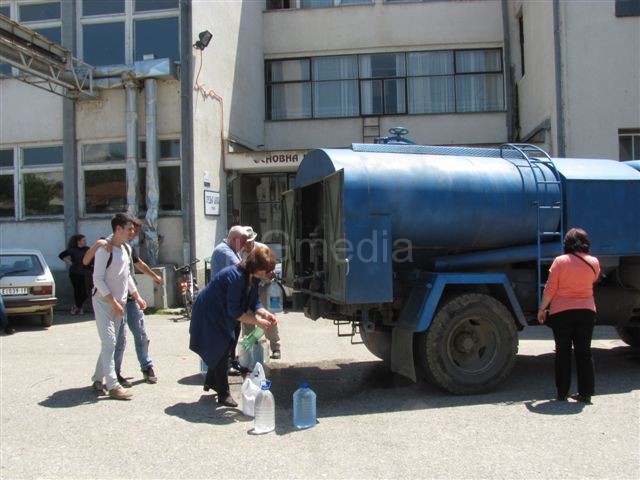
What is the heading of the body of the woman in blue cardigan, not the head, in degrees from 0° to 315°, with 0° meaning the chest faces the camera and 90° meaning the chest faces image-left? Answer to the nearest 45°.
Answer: approximately 270°

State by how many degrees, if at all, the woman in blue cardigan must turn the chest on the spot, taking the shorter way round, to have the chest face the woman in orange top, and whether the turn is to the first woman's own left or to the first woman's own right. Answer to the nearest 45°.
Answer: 0° — they already face them

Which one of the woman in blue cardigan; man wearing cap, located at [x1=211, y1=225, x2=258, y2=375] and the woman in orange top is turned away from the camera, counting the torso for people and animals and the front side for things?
the woman in orange top

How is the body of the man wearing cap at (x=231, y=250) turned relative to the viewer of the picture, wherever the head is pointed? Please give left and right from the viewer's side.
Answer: facing to the right of the viewer

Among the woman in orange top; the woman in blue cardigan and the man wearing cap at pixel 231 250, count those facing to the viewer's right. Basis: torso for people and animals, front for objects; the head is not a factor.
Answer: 2

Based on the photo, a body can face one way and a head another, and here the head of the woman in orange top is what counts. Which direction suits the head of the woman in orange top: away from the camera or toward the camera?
away from the camera

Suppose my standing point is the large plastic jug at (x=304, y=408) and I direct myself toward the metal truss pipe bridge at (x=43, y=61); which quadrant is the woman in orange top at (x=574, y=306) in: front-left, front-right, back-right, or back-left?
back-right

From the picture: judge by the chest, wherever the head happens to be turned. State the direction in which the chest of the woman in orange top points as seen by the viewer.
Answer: away from the camera

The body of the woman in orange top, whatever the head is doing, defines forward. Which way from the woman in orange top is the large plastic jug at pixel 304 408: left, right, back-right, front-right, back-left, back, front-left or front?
back-left

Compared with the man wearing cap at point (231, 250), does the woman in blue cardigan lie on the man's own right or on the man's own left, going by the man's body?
on the man's own right
